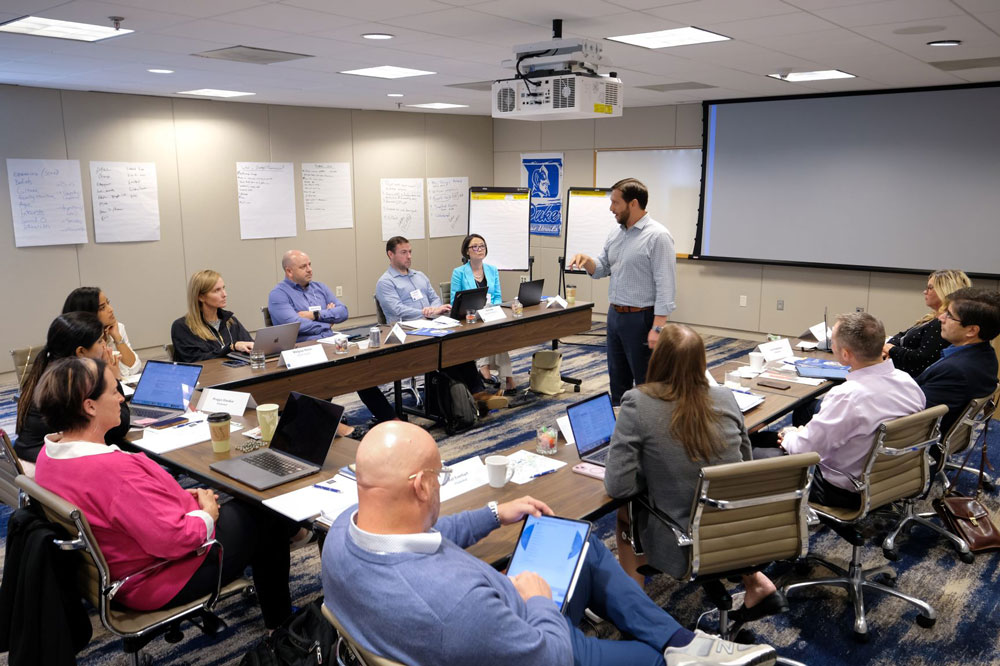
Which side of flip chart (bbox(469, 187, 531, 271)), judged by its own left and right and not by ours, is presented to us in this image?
front

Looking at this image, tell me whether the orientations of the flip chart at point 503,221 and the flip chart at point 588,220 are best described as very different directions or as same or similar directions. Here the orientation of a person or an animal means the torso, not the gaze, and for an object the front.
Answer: same or similar directions

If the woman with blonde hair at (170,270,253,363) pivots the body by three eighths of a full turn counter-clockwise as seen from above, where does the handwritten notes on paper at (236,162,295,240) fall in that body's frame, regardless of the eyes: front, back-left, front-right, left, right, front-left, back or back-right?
front

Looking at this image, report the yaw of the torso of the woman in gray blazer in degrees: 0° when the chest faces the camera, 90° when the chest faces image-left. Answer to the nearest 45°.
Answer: approximately 180°

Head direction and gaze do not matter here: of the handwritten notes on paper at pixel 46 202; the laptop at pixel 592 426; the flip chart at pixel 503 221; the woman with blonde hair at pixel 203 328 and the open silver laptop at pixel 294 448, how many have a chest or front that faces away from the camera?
0

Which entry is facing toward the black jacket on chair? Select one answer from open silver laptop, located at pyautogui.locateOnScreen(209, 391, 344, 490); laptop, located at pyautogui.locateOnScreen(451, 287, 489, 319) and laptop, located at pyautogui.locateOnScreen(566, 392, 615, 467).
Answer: the open silver laptop

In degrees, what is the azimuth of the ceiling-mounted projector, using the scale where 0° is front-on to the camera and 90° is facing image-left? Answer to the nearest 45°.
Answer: approximately 225°

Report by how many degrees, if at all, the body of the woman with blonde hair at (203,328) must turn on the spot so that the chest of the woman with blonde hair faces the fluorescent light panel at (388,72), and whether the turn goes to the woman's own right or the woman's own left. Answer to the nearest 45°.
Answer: approximately 90° to the woman's own left

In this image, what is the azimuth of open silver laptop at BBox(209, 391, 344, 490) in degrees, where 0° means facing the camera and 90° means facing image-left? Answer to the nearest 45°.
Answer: approximately 45°

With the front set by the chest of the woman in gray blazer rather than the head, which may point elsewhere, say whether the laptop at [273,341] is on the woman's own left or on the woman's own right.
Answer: on the woman's own left

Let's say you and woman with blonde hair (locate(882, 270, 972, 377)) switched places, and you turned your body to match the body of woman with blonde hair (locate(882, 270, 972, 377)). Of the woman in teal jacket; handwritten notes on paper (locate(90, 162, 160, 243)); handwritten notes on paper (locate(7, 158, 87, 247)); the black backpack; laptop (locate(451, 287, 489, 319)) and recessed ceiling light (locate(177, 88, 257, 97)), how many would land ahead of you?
6

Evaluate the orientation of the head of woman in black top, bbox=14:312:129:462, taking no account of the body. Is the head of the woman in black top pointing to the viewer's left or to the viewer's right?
to the viewer's right

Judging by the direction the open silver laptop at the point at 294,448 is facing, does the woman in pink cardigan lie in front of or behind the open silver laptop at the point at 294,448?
in front

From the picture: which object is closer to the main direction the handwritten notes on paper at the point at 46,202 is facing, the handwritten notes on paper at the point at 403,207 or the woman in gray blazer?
the woman in gray blazer

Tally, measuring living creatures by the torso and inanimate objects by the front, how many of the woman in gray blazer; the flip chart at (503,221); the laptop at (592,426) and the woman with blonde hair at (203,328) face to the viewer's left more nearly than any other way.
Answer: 0

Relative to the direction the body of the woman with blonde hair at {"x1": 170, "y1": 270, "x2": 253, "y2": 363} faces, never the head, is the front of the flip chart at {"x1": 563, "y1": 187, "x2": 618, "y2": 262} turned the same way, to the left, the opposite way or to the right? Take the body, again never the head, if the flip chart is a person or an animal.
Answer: to the right

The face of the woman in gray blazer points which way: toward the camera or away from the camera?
away from the camera

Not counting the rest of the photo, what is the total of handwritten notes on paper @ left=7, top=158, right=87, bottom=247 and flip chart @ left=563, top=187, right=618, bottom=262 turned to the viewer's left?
0

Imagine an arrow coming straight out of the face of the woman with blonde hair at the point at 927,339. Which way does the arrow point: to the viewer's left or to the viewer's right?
to the viewer's left

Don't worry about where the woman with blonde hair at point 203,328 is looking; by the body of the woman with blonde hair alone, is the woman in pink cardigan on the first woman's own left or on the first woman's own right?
on the first woman's own right

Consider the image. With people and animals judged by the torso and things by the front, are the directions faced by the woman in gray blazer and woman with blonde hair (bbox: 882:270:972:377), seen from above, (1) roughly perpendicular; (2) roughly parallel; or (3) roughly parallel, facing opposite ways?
roughly perpendicular
